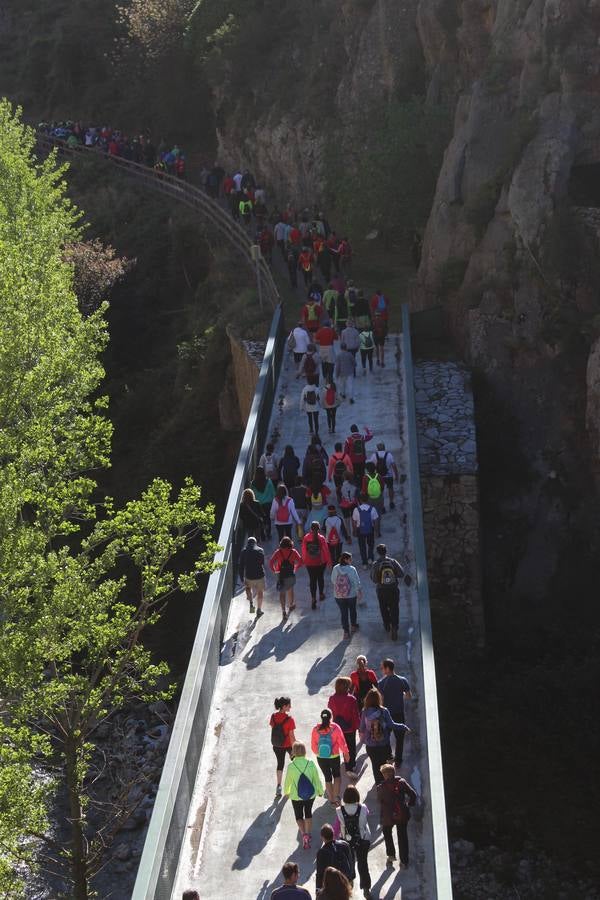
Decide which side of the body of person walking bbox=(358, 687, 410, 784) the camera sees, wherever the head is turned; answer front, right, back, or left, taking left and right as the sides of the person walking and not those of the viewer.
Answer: back

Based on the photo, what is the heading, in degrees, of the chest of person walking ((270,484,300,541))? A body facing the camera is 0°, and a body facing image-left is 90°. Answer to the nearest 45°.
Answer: approximately 180°

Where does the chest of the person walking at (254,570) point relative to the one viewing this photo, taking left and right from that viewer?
facing away from the viewer

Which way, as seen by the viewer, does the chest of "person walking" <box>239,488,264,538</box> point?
away from the camera

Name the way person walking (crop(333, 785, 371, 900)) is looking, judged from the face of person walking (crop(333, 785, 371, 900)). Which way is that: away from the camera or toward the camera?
away from the camera

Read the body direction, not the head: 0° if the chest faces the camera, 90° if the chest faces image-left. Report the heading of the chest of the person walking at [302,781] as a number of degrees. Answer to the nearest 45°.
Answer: approximately 180°

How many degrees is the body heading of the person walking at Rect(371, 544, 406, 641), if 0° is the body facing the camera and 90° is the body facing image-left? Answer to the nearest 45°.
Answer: approximately 180°

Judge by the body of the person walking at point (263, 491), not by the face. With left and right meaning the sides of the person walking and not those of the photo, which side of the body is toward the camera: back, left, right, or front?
back

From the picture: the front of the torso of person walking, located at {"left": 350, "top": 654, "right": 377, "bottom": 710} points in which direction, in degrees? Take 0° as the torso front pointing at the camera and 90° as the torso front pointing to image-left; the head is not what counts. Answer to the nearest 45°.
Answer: approximately 180°

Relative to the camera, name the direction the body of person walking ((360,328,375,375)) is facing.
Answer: away from the camera

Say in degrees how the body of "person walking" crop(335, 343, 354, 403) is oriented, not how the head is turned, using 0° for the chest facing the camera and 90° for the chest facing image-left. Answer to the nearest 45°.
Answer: approximately 180°

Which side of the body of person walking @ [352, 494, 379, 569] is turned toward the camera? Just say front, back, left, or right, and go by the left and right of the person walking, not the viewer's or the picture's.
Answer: back
